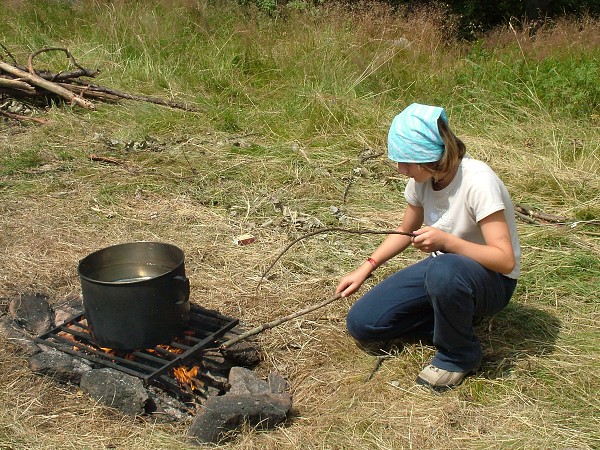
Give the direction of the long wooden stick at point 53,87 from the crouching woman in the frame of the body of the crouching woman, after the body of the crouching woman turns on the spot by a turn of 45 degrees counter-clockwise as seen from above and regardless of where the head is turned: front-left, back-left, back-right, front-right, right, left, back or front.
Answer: back-right

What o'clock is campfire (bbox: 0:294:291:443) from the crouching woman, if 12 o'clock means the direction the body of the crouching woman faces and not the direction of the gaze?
The campfire is roughly at 1 o'clock from the crouching woman.

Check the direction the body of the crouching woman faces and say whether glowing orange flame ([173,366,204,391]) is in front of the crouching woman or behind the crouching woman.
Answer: in front

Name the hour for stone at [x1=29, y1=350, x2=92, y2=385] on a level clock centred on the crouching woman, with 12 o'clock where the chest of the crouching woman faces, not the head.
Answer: The stone is roughly at 1 o'clock from the crouching woman.

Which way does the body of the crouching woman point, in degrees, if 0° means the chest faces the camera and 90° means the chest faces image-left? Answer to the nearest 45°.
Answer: approximately 45°

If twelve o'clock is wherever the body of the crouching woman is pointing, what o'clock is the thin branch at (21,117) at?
The thin branch is roughly at 3 o'clock from the crouching woman.

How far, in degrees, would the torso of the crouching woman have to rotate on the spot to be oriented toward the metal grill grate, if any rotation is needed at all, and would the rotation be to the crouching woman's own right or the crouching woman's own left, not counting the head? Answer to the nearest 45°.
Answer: approximately 45° to the crouching woman's own right

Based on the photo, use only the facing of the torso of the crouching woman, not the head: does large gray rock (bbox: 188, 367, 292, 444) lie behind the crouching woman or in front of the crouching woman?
in front
